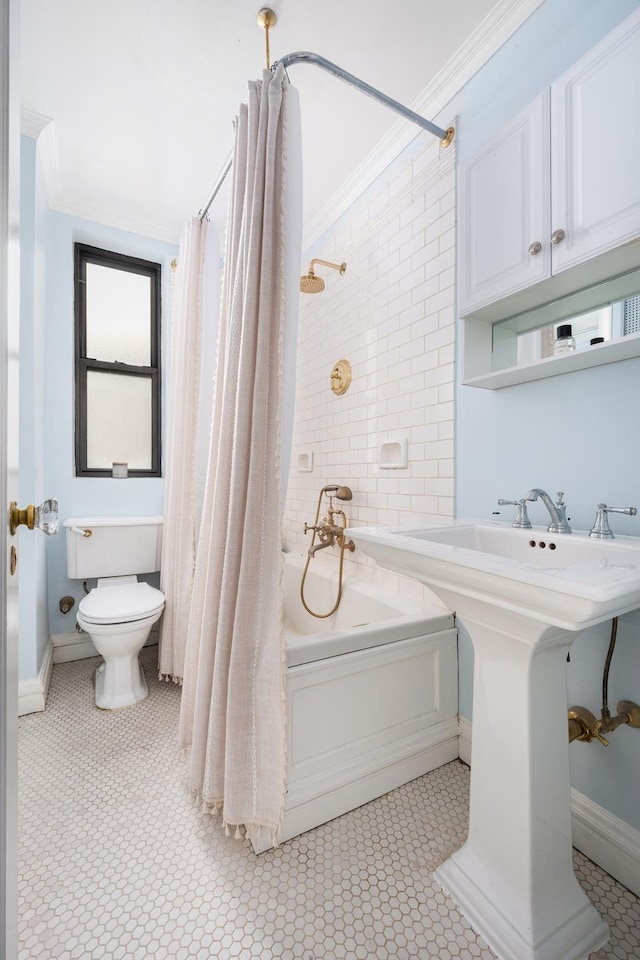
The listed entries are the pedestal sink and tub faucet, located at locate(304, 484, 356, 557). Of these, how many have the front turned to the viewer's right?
0

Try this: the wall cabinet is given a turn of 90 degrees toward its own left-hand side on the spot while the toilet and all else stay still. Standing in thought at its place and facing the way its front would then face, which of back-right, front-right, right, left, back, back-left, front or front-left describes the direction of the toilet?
back-right

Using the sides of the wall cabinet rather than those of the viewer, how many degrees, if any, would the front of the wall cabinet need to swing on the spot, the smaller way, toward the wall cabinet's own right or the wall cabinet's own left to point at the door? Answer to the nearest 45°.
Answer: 0° — it already faces it

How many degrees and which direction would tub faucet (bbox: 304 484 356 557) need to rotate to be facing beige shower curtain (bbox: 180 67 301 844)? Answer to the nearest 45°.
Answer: approximately 45° to its left

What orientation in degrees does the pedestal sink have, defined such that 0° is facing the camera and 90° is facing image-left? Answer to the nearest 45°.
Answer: approximately 45°

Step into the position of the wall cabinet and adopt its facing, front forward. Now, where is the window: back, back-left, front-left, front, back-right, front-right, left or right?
front-right

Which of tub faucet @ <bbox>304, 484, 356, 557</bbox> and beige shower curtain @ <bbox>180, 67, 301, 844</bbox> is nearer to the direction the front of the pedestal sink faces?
the beige shower curtain
